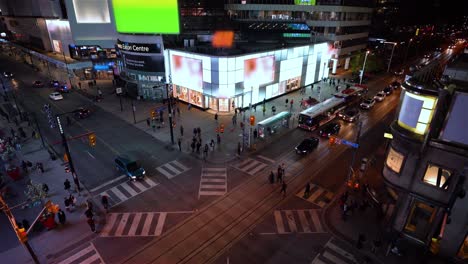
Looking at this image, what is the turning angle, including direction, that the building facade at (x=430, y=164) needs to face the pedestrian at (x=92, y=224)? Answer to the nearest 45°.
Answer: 0° — it already faces them

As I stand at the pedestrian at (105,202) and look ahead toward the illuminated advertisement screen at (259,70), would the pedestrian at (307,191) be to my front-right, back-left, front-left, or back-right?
front-right

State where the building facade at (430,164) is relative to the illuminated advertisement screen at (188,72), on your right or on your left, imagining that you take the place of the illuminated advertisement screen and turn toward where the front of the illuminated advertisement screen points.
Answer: on your left

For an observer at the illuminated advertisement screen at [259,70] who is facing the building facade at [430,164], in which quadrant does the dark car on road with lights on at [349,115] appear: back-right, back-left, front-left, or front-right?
front-left

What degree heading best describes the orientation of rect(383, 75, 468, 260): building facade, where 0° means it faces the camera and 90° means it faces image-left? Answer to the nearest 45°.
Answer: approximately 45°

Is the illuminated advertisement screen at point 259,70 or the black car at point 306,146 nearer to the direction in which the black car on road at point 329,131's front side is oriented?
the black car

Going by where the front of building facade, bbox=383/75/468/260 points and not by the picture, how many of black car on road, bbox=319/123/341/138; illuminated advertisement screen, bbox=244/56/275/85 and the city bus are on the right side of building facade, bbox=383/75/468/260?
3

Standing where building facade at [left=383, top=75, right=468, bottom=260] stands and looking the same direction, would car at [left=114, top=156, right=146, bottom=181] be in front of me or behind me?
in front

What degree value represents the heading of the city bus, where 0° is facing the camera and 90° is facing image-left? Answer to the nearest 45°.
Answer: approximately 45°

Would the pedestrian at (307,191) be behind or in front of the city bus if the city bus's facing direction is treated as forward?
in front

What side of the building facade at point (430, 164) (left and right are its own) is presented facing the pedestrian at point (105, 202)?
front

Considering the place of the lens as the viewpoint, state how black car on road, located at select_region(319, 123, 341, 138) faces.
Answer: facing the viewer and to the left of the viewer

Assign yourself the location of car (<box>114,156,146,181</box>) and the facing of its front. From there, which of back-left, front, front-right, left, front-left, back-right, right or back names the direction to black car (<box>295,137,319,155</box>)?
front-left
